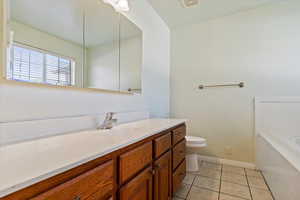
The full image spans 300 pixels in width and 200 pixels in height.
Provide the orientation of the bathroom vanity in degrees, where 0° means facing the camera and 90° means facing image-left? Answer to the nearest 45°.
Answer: approximately 315°

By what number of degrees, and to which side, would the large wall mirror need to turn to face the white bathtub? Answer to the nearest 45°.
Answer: approximately 45° to its left

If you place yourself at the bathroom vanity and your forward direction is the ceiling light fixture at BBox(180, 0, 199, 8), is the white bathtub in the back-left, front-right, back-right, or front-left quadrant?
front-right

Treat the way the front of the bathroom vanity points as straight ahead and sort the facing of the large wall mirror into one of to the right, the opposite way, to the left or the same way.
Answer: the same way

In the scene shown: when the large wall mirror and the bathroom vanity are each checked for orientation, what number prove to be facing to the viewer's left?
0

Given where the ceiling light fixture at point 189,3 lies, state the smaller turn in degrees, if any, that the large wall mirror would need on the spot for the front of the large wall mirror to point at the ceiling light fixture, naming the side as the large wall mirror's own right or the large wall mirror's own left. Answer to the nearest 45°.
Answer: approximately 45° to the large wall mirror's own left

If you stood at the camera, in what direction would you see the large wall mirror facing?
facing the viewer and to the right of the viewer

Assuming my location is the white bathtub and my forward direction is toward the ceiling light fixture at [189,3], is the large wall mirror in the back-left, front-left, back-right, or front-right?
front-left
